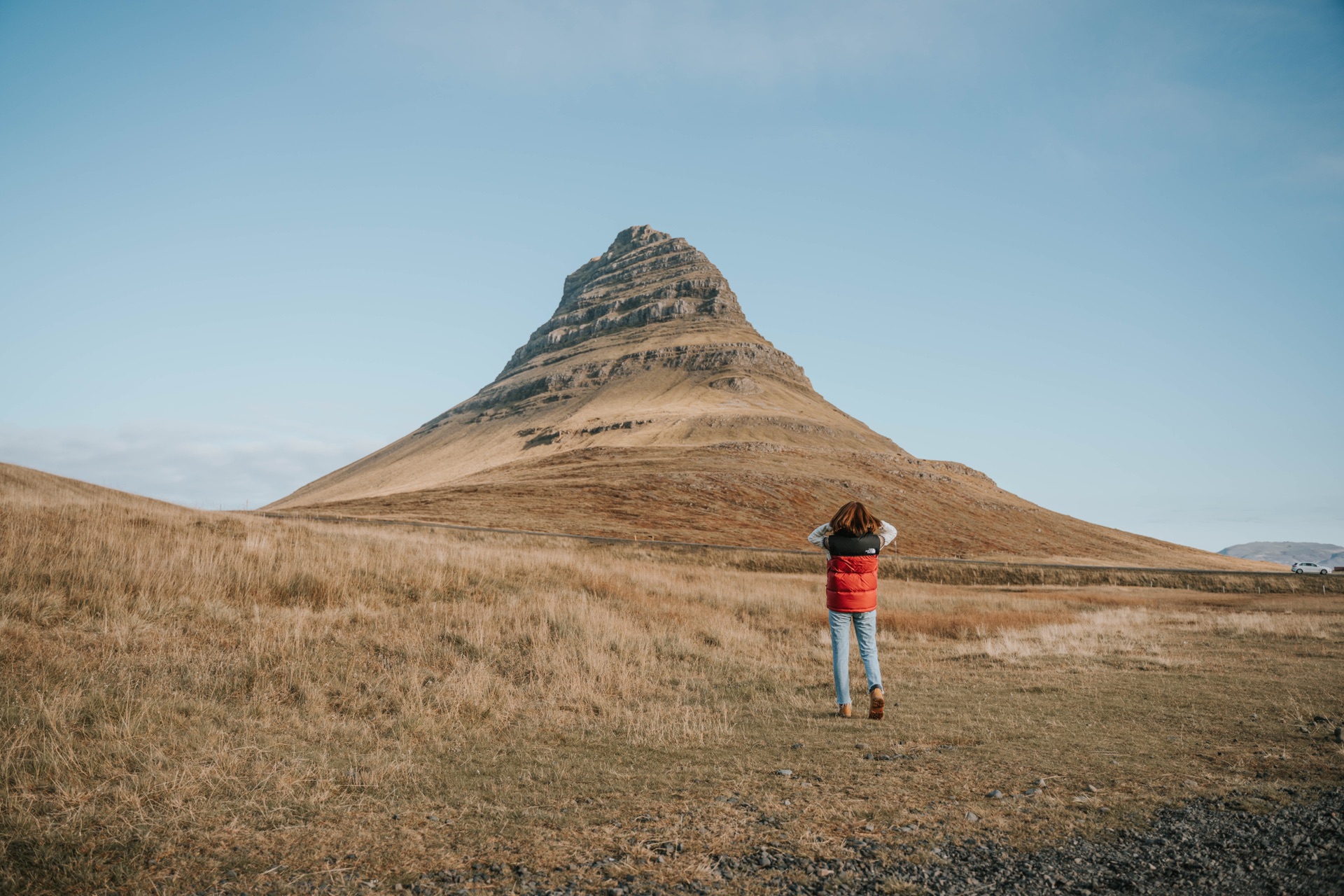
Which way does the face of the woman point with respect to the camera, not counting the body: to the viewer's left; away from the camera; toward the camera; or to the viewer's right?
away from the camera

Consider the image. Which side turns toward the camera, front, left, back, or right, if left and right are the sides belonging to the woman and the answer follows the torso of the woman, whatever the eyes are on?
back
